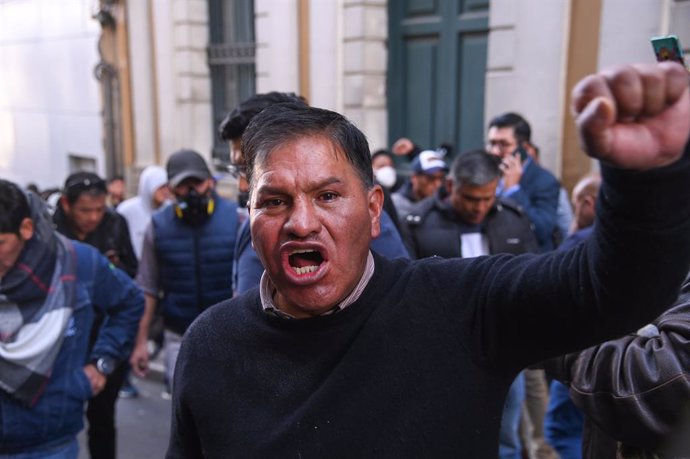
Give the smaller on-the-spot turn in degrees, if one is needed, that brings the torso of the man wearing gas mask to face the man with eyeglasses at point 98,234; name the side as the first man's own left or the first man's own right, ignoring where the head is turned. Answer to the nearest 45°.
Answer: approximately 135° to the first man's own right

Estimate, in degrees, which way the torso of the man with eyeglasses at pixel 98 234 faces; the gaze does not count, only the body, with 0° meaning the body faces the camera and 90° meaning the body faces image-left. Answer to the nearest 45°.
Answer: approximately 0°

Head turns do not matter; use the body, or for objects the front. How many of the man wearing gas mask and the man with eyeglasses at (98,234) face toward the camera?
2

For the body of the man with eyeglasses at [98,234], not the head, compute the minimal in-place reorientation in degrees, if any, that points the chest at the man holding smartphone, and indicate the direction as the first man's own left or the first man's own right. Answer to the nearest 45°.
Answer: approximately 90° to the first man's own left

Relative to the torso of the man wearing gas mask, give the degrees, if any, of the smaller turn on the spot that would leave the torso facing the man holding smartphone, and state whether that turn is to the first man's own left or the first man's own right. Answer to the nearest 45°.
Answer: approximately 90° to the first man's own left

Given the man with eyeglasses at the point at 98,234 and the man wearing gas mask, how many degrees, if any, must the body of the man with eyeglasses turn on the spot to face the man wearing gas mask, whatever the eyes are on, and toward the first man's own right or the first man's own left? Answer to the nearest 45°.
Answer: approximately 45° to the first man's own left
